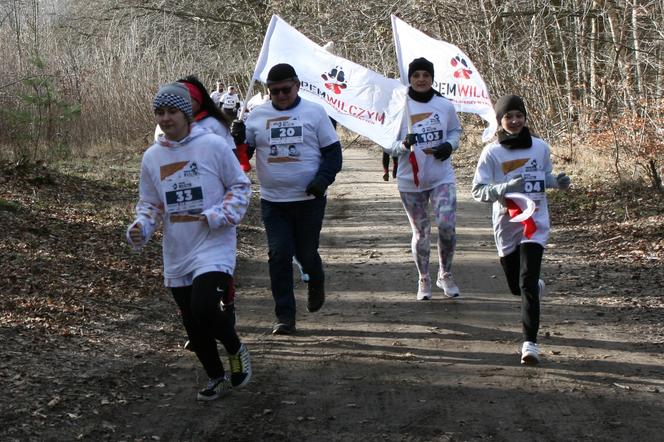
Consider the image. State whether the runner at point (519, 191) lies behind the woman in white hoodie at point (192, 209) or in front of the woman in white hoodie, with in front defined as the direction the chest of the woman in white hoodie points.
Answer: behind

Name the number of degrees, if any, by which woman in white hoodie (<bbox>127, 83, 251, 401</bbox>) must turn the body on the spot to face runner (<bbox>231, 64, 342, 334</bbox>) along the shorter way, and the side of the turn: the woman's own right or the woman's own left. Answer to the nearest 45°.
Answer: approximately 180°

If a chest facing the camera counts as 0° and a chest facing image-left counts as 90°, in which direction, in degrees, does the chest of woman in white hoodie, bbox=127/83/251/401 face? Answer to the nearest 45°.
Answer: approximately 45°

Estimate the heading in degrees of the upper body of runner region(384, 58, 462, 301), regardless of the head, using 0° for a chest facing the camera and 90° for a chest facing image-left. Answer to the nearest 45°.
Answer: approximately 0°

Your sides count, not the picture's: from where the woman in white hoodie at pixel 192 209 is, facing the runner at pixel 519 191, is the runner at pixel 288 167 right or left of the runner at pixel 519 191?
left

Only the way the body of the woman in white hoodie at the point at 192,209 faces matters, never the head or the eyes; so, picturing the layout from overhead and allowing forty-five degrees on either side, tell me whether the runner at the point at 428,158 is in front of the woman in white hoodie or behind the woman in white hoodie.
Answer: behind

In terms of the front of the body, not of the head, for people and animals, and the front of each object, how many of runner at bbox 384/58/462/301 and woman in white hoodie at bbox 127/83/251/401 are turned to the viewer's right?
0

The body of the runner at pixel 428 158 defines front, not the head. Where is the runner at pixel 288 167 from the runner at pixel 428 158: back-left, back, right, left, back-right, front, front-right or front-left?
front-right

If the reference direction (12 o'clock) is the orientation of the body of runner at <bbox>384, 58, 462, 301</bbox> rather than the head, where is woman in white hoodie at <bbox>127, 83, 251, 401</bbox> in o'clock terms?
The woman in white hoodie is roughly at 1 o'clock from the runner.

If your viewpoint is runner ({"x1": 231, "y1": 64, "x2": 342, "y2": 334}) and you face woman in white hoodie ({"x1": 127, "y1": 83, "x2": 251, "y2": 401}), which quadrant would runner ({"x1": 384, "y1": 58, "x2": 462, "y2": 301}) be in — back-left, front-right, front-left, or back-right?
back-left
